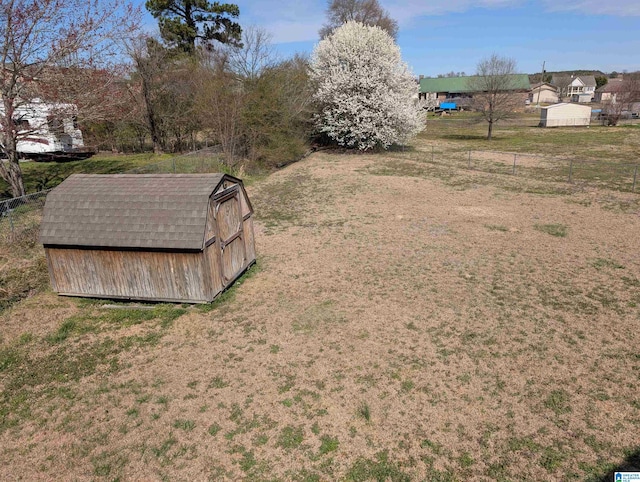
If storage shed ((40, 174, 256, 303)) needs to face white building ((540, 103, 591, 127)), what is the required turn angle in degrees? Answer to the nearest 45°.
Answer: approximately 90° to its left

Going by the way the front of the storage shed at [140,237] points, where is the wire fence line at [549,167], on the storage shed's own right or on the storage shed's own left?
on the storage shed's own left

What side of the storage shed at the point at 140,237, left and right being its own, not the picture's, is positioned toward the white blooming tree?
left

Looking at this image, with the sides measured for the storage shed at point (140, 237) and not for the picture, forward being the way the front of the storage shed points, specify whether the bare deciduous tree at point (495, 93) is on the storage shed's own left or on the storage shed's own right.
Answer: on the storage shed's own left

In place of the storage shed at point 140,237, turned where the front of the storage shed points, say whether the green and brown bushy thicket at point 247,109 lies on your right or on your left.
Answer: on your left

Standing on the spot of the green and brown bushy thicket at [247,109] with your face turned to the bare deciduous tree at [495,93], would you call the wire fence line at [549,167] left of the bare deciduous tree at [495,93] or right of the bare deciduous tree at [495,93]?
right

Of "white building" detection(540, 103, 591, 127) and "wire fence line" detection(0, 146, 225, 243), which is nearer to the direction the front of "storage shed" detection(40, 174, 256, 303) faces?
the white building

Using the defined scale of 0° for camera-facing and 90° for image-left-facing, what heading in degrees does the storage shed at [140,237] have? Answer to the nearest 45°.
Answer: approximately 315°
